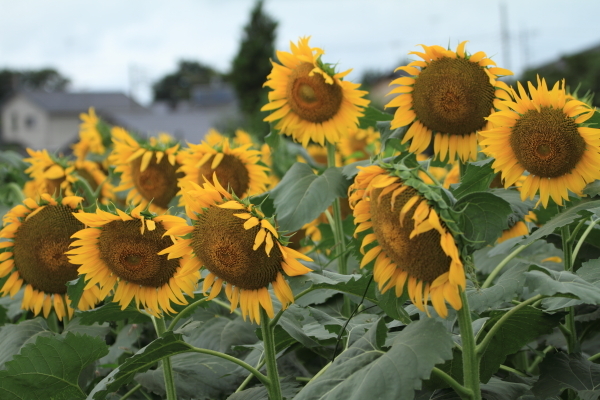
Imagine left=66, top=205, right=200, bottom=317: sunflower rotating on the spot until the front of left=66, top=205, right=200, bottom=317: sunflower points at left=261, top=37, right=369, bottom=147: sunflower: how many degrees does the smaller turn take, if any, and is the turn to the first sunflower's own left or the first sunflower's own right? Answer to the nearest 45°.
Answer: approximately 135° to the first sunflower's own left

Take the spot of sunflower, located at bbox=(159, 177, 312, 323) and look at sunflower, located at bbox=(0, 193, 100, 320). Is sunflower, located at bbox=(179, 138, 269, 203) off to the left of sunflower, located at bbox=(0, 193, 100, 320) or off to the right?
right

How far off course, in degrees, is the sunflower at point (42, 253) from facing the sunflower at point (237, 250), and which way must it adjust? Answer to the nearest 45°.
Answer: approximately 45° to its left

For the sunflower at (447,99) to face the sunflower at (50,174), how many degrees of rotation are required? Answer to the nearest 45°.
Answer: approximately 135° to its right

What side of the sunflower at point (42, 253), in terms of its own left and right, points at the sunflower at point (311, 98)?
left

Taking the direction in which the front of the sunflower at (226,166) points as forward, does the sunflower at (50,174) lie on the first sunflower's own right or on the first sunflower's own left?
on the first sunflower's own right

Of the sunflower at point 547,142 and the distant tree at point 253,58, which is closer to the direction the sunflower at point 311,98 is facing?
the sunflower

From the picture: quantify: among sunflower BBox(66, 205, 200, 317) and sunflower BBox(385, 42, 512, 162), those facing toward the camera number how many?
2

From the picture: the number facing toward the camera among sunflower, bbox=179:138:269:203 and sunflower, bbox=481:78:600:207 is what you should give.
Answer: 2
